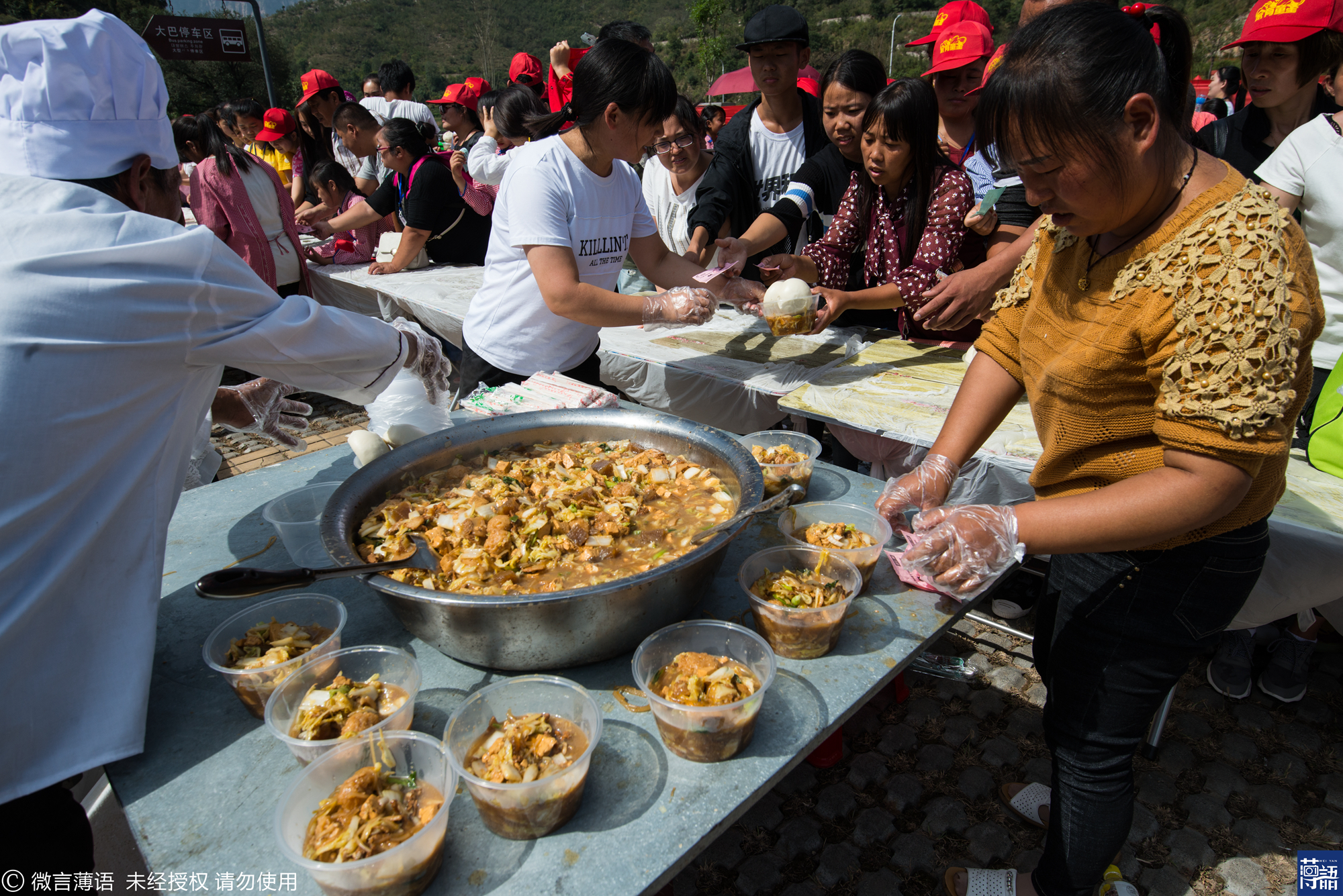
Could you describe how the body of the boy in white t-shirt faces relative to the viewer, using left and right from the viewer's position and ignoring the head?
facing the viewer

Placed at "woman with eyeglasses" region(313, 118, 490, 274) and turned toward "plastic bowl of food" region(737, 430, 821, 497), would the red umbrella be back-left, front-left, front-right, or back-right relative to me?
back-left

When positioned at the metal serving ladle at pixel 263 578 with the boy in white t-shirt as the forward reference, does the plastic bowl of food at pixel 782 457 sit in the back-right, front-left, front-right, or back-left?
front-right

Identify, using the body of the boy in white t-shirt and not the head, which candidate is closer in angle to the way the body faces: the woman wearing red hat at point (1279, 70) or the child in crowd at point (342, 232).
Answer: the woman wearing red hat

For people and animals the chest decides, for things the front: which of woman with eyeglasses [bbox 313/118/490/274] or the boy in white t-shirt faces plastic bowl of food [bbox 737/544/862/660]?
the boy in white t-shirt

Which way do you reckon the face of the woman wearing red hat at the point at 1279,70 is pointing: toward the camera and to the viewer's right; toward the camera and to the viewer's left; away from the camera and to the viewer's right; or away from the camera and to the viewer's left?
toward the camera and to the viewer's left

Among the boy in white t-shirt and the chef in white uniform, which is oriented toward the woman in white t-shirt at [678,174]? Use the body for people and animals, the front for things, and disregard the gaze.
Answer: the chef in white uniform

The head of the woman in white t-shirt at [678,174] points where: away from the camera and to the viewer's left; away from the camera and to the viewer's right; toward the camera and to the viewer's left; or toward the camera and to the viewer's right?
toward the camera and to the viewer's left

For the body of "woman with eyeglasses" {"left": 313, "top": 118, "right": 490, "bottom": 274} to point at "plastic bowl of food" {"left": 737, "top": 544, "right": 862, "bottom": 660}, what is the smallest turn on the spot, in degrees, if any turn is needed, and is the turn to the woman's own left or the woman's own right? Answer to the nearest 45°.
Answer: approximately 90° to the woman's own left

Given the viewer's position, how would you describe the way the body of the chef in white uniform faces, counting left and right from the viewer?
facing away from the viewer and to the right of the viewer
